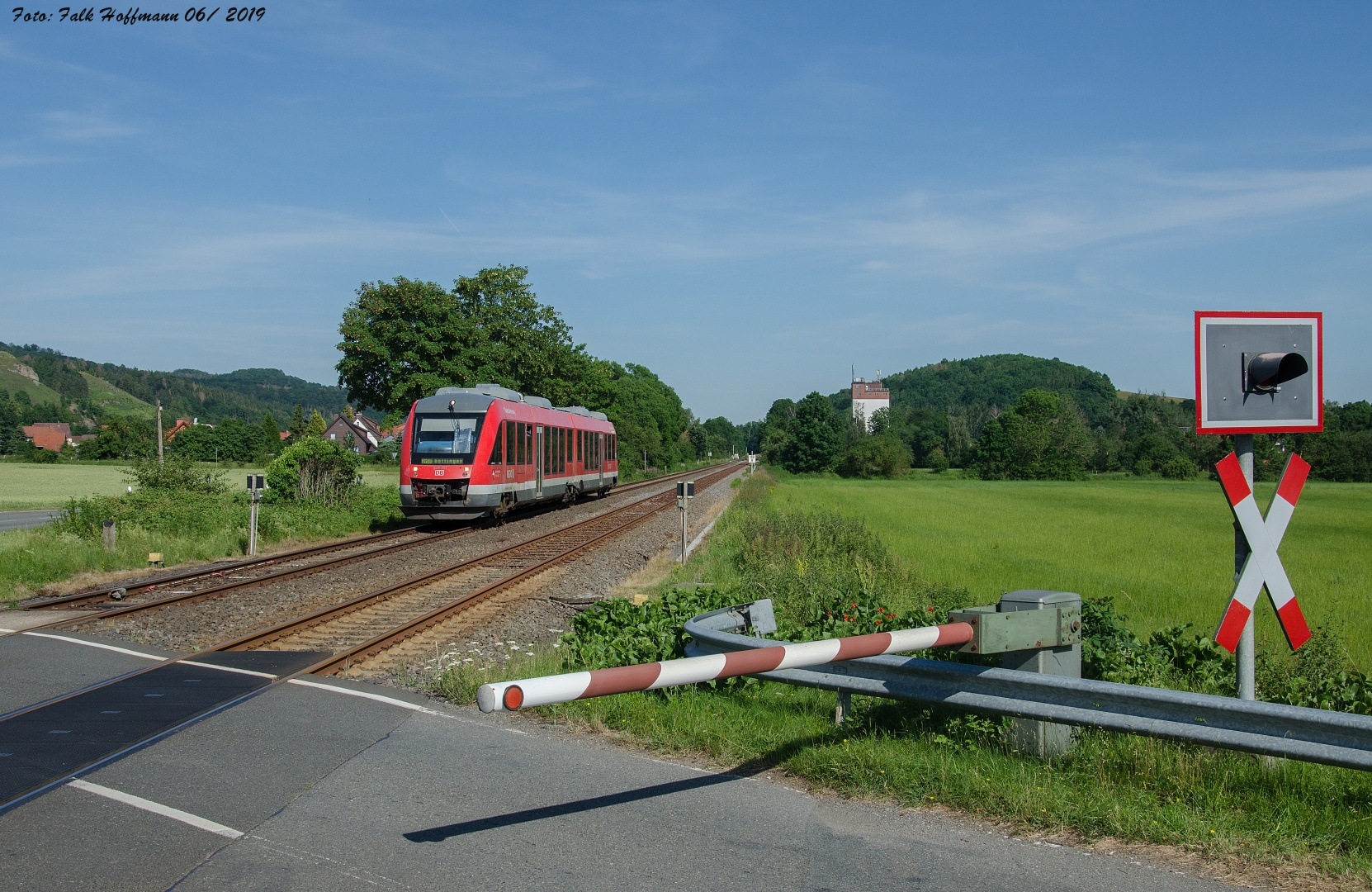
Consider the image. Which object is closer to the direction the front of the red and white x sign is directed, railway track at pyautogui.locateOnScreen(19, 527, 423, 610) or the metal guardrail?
the metal guardrail

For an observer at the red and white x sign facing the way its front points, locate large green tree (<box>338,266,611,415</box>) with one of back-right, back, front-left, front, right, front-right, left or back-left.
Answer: back-right

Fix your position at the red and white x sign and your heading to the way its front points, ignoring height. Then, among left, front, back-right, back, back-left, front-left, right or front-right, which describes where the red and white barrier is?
front-right

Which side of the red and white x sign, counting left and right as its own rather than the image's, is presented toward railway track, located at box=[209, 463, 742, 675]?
right

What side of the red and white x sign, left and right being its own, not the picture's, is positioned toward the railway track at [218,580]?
right

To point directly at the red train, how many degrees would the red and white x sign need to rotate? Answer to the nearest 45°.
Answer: approximately 135° to its right

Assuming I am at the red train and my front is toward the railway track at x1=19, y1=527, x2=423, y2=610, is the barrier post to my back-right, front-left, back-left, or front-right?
front-left

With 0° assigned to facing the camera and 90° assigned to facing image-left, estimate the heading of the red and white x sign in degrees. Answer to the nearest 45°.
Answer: approximately 0°

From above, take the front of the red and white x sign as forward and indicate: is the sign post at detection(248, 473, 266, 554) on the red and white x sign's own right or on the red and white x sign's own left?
on the red and white x sign's own right

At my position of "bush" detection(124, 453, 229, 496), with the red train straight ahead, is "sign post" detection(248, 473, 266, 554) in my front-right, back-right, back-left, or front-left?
front-right

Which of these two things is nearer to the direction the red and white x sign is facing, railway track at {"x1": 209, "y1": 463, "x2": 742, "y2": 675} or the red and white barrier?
the red and white barrier

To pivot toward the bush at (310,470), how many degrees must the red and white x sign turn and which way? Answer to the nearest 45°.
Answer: approximately 135° to its right
